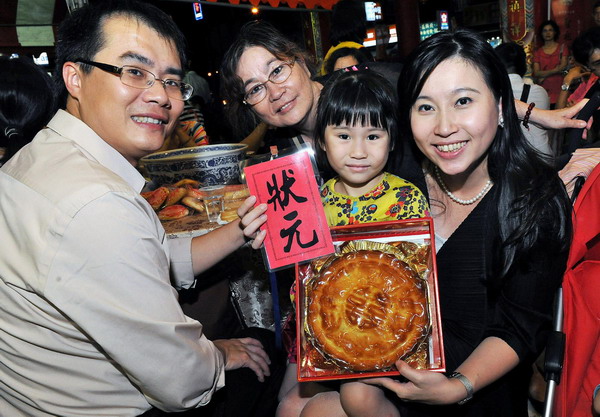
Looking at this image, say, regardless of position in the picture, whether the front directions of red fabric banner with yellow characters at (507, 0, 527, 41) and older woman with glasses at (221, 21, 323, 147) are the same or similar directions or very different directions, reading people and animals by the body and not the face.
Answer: same or similar directions

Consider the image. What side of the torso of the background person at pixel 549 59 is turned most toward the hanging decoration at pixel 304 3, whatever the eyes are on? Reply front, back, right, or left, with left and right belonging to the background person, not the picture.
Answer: right

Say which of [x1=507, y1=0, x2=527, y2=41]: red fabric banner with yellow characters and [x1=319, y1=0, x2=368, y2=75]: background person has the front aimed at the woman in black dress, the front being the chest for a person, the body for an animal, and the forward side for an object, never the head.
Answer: the red fabric banner with yellow characters

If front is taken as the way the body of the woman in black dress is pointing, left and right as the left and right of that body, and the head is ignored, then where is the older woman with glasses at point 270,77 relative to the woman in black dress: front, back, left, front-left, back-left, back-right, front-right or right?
right

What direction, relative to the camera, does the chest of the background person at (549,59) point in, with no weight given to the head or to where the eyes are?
toward the camera

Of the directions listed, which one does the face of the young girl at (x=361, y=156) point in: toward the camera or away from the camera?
toward the camera
